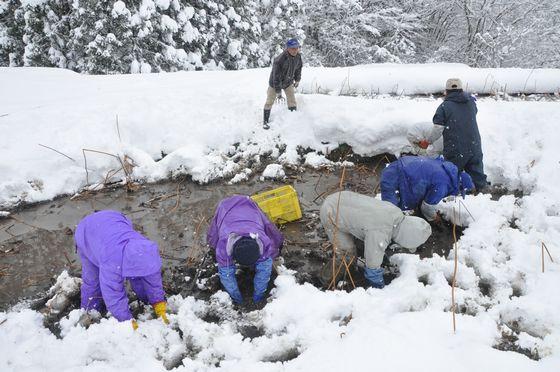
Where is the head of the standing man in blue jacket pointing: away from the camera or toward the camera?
away from the camera

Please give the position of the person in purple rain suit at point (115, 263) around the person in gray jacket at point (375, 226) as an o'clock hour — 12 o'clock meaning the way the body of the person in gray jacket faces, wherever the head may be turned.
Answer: The person in purple rain suit is roughly at 5 o'clock from the person in gray jacket.

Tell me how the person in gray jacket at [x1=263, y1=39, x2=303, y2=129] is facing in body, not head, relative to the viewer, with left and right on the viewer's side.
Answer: facing the viewer and to the right of the viewer

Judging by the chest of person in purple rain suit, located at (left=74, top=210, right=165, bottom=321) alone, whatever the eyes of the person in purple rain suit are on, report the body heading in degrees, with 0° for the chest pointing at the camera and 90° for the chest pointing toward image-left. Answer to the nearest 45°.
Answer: approximately 315°

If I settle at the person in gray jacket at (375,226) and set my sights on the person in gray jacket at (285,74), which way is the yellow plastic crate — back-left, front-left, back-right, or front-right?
front-left

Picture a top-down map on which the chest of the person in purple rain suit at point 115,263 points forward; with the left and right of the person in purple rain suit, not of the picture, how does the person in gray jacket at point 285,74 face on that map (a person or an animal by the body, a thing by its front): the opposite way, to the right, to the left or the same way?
the same way

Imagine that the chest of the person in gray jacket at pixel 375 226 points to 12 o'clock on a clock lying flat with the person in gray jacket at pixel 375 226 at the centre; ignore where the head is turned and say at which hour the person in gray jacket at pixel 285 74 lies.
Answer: the person in gray jacket at pixel 285 74 is roughly at 8 o'clock from the person in gray jacket at pixel 375 226.

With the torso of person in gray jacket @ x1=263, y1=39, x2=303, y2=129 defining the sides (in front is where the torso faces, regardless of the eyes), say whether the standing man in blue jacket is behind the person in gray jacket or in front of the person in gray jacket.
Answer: in front

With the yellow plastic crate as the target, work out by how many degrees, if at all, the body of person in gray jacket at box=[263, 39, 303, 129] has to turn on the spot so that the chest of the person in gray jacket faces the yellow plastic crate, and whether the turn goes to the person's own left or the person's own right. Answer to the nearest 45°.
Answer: approximately 45° to the person's own right

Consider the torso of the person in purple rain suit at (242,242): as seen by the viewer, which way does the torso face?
toward the camera

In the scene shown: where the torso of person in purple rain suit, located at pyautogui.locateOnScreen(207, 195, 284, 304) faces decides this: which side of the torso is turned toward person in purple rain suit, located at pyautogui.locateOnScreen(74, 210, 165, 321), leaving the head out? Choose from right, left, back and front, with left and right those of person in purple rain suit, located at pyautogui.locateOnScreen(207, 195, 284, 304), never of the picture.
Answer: right

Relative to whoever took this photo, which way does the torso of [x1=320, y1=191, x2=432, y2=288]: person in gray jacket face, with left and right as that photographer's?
facing to the right of the viewer

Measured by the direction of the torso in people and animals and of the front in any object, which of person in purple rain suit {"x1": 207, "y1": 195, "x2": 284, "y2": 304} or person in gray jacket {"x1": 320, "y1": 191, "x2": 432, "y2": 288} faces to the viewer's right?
the person in gray jacket

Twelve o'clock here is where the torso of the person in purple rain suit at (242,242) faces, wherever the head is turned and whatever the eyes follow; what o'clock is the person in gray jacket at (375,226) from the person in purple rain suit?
The person in gray jacket is roughly at 9 o'clock from the person in purple rain suit.

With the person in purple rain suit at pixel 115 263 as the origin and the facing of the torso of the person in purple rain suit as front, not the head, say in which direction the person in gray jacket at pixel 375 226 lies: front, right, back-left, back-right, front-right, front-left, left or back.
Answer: front-left
